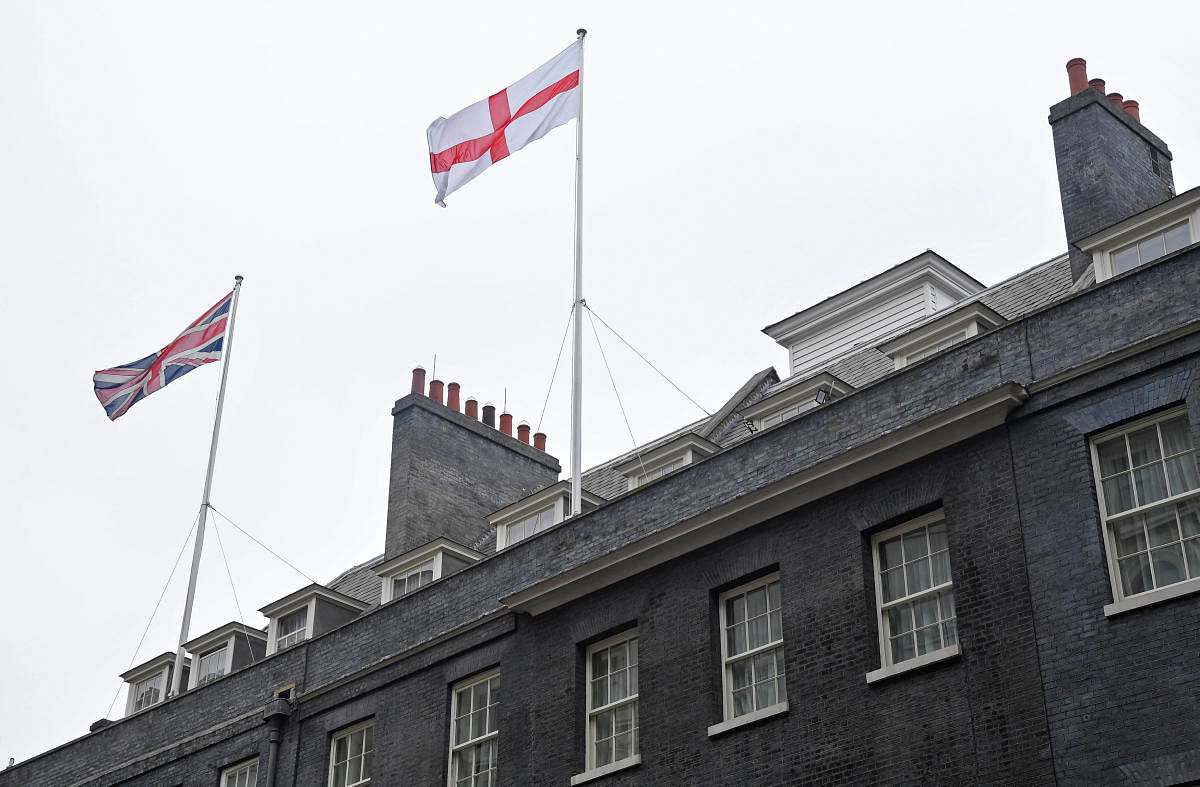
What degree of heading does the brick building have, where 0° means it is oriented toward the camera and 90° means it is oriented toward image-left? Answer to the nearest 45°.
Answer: approximately 45°
